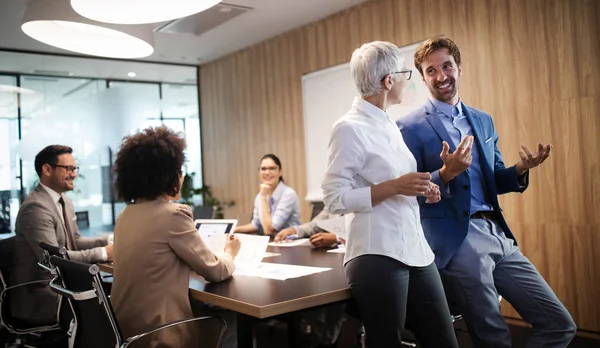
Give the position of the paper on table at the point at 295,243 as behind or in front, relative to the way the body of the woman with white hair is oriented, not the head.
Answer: behind

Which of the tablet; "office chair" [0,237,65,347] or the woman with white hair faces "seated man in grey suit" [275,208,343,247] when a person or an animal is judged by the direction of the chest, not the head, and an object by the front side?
the office chair

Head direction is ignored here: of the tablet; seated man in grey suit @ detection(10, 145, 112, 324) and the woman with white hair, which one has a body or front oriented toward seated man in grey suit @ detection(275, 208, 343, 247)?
seated man in grey suit @ detection(10, 145, 112, 324)

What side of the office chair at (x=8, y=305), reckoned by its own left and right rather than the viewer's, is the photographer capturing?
right

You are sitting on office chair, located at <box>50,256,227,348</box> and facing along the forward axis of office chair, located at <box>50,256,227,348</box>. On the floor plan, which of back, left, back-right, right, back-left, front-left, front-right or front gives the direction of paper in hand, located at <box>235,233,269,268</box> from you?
front

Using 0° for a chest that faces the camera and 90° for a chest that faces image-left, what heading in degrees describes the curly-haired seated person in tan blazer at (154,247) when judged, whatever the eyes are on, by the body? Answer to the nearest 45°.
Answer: approximately 225°

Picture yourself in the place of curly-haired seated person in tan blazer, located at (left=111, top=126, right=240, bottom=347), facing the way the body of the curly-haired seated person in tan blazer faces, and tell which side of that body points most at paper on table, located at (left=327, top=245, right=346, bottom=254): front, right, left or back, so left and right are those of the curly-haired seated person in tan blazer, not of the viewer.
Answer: front

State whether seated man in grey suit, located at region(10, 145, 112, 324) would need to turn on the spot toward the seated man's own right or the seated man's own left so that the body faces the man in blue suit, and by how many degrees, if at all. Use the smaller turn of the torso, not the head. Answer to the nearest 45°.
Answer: approximately 45° to the seated man's own right

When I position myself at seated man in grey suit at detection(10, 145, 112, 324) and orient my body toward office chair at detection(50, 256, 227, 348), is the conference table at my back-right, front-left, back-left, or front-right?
front-left

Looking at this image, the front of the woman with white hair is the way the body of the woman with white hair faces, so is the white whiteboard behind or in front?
behind

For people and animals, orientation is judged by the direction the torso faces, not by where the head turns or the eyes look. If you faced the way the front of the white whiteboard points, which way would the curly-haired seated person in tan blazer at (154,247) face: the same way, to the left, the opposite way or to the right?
the opposite way

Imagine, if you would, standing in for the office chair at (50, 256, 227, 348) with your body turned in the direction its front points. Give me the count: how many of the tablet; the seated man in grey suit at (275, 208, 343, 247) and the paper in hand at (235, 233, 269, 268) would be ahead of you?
3

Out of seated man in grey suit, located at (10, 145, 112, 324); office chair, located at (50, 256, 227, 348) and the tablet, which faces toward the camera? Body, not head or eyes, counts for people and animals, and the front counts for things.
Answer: the tablet

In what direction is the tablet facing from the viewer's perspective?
toward the camera

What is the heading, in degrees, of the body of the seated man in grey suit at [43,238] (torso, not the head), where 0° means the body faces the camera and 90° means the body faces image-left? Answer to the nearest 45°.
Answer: approximately 270°

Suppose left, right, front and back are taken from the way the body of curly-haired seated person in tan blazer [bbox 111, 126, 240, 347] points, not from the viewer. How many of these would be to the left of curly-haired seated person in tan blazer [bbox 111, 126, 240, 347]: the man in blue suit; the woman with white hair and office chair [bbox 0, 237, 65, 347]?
1

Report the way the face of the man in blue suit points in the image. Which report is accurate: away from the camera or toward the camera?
toward the camera
